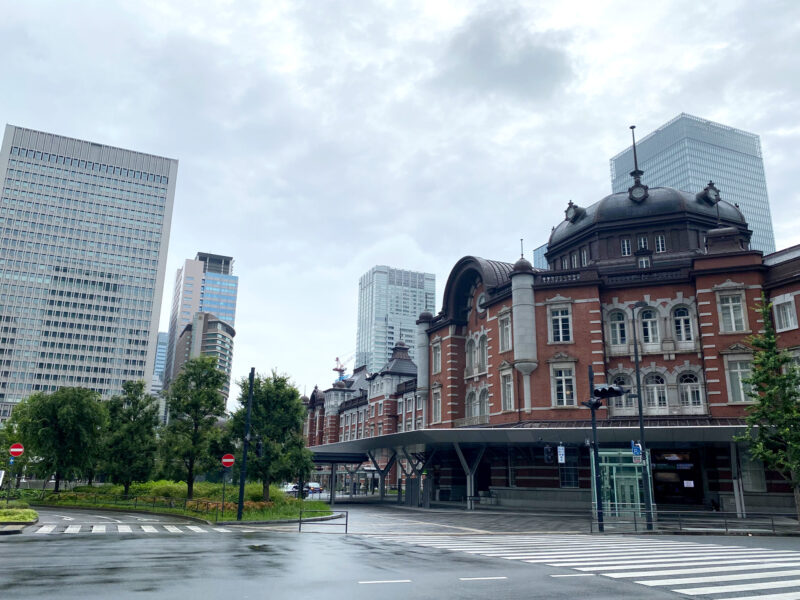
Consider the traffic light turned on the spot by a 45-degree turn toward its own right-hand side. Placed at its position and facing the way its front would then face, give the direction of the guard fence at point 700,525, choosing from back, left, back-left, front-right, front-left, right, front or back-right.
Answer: back

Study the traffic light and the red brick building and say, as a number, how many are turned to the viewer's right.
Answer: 0

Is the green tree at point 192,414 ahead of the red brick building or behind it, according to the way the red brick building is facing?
ahead

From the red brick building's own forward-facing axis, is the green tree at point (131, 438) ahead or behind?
ahead

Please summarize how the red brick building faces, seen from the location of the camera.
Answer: facing the viewer and to the left of the viewer

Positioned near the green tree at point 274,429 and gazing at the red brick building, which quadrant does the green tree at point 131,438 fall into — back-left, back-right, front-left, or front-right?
back-left

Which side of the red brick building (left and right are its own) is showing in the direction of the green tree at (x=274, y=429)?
front

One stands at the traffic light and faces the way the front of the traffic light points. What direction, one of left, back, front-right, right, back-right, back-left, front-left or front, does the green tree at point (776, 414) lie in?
back-left

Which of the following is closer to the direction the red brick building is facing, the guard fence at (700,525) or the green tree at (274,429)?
the green tree

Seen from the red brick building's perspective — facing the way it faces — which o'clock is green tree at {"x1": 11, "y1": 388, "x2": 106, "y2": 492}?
The green tree is roughly at 1 o'clock from the red brick building.

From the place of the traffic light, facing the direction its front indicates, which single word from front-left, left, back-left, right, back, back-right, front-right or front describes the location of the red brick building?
back
